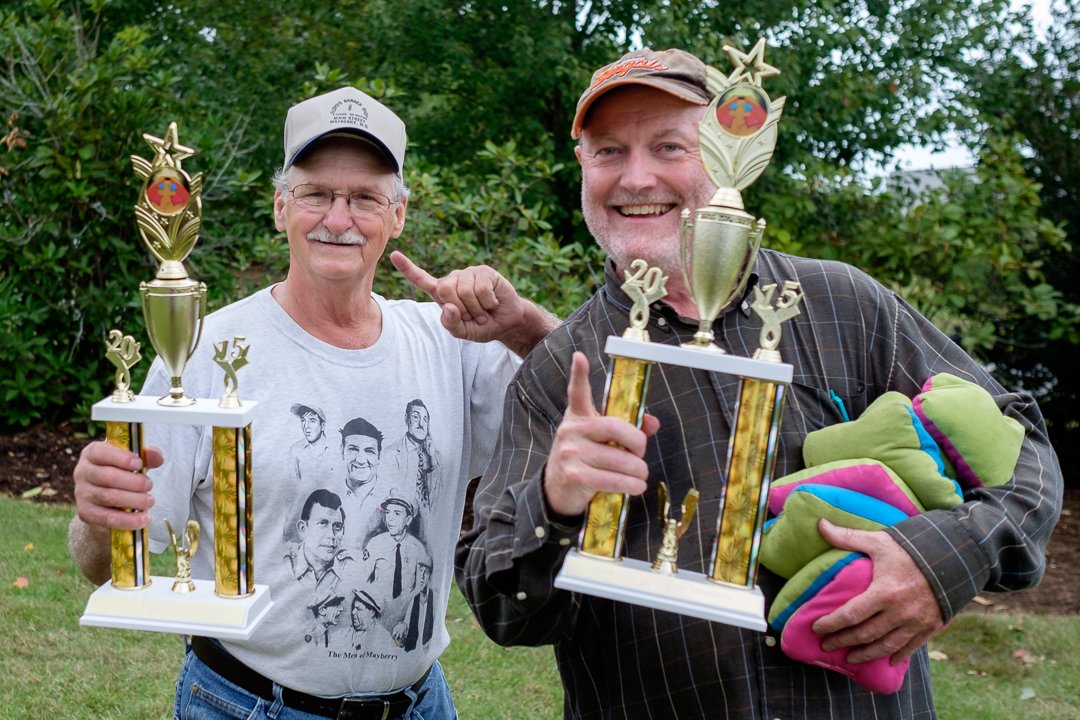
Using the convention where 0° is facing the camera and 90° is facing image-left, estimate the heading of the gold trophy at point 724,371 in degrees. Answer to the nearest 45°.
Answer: approximately 0°

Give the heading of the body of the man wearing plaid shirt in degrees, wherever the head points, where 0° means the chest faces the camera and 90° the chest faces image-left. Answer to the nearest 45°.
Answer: approximately 0°

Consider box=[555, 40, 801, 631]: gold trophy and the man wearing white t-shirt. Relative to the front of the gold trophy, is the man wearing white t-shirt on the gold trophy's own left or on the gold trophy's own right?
on the gold trophy's own right

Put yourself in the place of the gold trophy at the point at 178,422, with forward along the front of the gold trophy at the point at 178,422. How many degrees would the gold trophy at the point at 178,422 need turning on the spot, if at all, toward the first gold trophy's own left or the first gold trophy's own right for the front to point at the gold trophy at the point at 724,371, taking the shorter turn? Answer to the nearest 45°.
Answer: approximately 45° to the first gold trophy's own left

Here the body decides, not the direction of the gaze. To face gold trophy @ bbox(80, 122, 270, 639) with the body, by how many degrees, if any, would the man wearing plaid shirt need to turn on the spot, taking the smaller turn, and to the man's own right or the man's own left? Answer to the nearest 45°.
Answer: approximately 90° to the man's own right

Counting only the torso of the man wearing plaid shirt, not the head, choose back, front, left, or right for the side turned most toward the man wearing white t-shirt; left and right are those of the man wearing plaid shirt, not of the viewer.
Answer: right

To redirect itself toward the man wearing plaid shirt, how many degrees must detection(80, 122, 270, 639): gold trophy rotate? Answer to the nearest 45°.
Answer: approximately 90° to its left

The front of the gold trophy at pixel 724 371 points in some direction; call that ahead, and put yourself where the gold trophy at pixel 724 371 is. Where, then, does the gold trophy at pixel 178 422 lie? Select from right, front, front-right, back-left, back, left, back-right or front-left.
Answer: right
